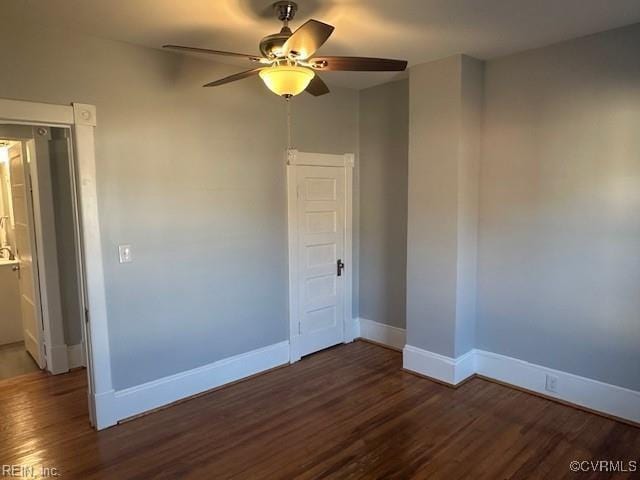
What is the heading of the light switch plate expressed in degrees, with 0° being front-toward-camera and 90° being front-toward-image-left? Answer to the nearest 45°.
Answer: approximately 0°

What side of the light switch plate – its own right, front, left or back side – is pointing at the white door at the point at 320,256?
left

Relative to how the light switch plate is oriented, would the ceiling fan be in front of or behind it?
in front

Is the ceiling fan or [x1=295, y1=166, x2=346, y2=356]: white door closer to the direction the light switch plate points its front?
the ceiling fan

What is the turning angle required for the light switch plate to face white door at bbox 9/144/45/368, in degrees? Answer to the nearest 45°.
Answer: approximately 135° to its right

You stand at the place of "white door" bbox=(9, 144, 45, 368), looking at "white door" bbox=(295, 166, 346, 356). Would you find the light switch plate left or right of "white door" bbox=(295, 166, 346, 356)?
right
